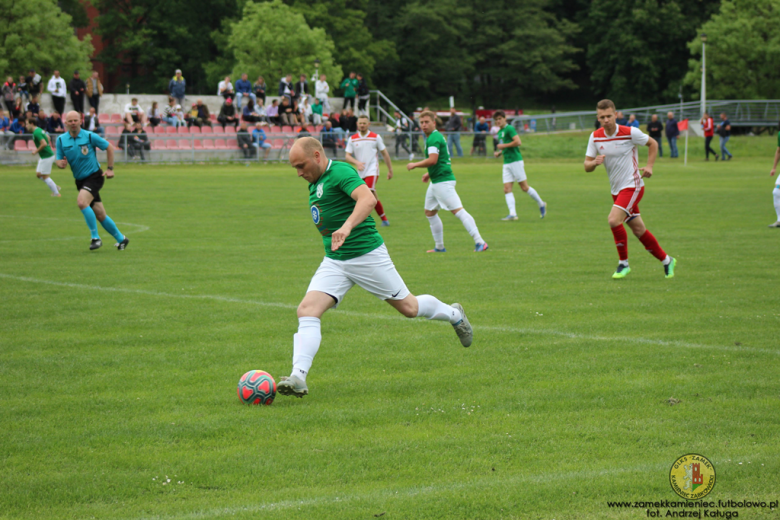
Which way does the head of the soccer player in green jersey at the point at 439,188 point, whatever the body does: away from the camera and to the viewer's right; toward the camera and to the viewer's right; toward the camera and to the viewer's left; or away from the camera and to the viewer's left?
toward the camera and to the viewer's left

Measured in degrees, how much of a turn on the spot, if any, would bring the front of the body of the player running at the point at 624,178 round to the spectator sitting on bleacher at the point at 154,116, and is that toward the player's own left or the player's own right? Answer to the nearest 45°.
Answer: approximately 90° to the player's own right

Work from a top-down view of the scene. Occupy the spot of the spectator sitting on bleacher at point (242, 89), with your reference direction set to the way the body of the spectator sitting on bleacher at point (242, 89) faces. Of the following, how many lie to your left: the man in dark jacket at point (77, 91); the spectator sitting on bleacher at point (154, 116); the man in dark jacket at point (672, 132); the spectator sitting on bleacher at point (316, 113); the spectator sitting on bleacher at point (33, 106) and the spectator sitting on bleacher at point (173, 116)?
2

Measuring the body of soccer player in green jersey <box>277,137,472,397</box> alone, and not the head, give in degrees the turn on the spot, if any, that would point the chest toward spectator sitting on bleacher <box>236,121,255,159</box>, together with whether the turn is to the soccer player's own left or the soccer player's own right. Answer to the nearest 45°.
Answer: approximately 135° to the soccer player's own right

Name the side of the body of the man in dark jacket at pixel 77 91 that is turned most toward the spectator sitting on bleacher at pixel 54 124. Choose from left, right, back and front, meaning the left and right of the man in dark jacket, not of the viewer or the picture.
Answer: front

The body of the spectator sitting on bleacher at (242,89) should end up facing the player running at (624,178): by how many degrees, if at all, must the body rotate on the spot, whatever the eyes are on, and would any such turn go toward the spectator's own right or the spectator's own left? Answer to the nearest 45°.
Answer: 0° — they already face them

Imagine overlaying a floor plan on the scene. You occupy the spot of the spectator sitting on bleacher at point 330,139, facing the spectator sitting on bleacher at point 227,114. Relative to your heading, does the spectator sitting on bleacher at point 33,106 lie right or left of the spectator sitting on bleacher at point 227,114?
left

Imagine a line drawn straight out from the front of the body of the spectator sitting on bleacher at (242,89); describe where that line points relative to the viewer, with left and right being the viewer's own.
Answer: facing the viewer

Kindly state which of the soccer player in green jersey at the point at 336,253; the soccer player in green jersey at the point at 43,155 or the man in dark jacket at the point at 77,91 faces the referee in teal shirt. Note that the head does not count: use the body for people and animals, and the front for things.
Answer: the man in dark jacket

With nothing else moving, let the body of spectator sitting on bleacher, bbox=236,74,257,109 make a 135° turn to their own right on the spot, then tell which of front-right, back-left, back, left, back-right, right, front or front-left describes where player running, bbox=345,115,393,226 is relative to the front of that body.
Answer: back-left

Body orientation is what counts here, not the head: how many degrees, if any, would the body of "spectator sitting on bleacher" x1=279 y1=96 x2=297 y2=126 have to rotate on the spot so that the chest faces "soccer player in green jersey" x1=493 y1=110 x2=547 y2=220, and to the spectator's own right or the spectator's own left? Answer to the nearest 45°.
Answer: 0° — they already face them

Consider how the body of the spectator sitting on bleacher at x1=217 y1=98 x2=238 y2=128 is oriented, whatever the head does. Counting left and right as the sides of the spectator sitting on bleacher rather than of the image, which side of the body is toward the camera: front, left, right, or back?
front
